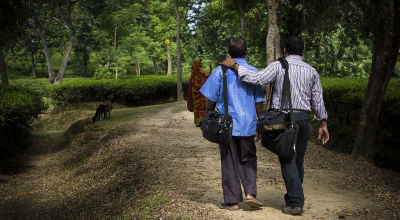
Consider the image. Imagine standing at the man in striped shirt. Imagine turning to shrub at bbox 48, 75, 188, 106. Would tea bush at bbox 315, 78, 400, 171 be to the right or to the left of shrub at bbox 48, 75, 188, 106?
right

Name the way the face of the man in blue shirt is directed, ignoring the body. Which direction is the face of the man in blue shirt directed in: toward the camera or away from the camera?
away from the camera

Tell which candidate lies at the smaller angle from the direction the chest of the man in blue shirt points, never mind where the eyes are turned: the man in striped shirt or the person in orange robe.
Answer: the person in orange robe

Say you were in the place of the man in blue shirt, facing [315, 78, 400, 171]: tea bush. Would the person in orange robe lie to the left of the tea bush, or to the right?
left

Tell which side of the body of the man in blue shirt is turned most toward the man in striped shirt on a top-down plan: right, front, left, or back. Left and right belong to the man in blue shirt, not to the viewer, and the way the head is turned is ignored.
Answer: right

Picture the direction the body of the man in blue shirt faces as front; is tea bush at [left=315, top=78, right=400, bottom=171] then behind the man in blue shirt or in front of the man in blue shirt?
in front

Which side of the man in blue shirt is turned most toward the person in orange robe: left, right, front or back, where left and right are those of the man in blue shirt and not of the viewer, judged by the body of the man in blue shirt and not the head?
front

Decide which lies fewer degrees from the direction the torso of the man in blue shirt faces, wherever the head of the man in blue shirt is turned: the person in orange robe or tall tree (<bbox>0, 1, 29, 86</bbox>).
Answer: the person in orange robe

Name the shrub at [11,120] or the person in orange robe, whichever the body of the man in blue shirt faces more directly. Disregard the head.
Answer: the person in orange robe

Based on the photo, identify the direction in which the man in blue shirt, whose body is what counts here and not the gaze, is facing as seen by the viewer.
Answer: away from the camera

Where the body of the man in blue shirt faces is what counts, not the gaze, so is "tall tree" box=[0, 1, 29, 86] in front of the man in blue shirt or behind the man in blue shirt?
in front
